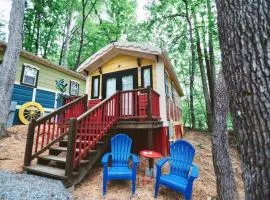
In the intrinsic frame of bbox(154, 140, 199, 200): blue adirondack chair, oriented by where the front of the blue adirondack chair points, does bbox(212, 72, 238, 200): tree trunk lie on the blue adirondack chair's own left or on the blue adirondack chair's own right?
on the blue adirondack chair's own left

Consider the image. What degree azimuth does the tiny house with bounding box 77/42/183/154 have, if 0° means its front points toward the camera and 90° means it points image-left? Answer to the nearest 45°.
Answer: approximately 45°

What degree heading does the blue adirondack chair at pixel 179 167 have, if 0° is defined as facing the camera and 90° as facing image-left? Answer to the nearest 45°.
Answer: approximately 45°

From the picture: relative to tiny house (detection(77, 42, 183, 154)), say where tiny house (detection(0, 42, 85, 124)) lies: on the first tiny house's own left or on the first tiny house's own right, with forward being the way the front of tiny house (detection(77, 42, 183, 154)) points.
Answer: on the first tiny house's own right

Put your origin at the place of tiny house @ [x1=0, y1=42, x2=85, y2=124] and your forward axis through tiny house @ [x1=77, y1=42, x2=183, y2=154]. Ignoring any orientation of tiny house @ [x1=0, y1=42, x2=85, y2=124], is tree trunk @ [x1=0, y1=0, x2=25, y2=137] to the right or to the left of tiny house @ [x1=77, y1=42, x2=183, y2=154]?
right

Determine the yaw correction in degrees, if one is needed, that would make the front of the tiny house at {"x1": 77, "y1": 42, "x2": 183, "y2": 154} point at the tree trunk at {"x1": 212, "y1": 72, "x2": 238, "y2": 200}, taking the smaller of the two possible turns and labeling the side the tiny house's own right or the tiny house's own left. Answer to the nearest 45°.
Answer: approximately 90° to the tiny house's own left

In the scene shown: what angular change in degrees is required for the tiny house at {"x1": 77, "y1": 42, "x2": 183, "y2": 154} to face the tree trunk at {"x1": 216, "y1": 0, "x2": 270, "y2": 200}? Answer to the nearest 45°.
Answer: approximately 45° to its left
